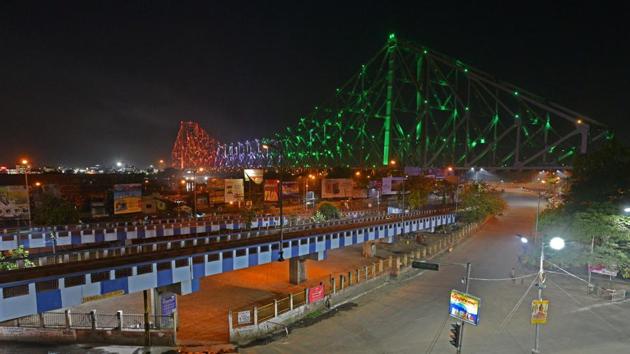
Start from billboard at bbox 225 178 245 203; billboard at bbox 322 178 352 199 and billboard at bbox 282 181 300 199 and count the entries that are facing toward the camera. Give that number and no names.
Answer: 3

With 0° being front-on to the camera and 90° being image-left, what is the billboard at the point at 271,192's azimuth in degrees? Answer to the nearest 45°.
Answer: approximately 0°

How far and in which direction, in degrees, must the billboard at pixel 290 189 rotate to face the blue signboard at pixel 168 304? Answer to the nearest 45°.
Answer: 0° — it already faces it

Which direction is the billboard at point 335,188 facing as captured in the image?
toward the camera

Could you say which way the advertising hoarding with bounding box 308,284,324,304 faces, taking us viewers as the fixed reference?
facing the viewer and to the right of the viewer

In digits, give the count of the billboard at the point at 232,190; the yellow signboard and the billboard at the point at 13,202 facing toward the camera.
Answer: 3

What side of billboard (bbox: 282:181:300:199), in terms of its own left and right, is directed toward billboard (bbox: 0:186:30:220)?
right

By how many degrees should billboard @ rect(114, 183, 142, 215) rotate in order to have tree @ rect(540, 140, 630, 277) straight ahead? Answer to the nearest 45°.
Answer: approximately 45° to its left

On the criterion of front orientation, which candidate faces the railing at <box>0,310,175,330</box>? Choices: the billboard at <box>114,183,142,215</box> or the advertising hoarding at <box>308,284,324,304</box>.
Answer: the billboard

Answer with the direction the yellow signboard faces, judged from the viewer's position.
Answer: facing the viewer

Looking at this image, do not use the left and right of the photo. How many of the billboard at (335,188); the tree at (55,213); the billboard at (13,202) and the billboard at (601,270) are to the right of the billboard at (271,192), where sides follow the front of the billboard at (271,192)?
2

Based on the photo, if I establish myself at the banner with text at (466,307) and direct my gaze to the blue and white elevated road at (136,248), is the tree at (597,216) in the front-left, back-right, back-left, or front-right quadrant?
back-right

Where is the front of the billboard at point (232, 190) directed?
toward the camera
